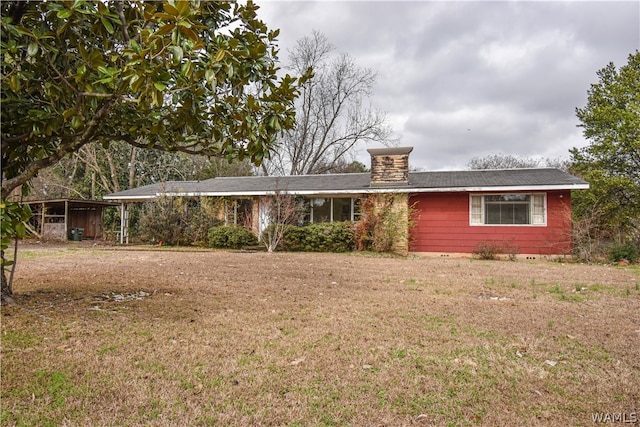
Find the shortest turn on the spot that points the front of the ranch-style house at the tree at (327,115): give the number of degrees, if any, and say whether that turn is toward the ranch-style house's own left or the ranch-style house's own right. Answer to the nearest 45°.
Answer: approximately 180°

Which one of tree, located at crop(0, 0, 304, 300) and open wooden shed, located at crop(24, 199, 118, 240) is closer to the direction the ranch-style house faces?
the tree

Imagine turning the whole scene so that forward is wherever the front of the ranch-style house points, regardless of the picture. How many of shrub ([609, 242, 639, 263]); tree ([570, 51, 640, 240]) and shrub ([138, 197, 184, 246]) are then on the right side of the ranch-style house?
1

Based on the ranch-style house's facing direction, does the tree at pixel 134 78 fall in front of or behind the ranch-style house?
in front

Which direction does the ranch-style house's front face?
toward the camera

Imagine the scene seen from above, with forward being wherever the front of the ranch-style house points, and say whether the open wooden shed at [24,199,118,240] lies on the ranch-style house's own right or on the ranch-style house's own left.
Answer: on the ranch-style house's own right

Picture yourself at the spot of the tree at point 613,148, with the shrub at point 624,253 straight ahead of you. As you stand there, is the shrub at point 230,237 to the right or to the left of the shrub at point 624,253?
right

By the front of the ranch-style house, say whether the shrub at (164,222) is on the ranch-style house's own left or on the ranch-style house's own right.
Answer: on the ranch-style house's own right

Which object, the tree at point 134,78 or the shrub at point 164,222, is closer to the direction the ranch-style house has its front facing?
the tree

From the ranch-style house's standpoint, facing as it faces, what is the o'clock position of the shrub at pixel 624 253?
The shrub is roughly at 10 o'clock from the ranch-style house.
